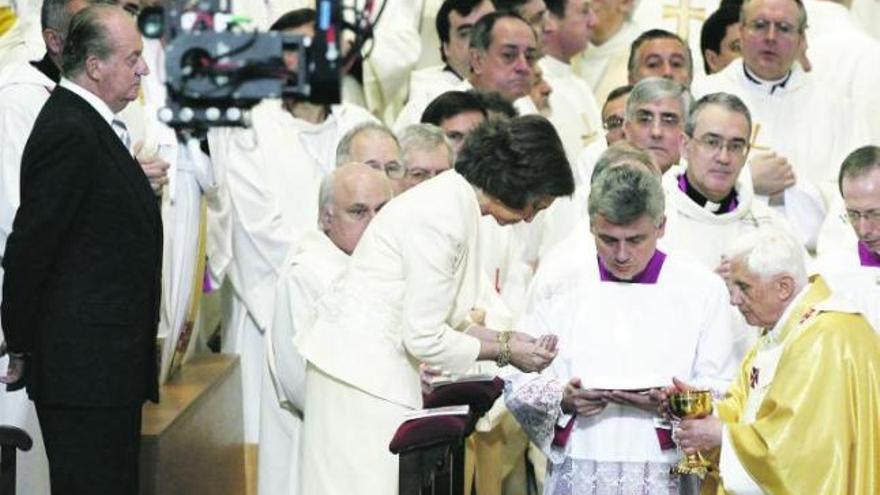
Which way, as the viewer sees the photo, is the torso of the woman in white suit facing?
to the viewer's right

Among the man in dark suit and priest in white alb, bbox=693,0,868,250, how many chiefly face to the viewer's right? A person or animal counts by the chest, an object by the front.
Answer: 1

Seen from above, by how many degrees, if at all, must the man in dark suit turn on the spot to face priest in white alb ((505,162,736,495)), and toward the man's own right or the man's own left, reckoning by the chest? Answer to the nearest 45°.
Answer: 0° — they already face them

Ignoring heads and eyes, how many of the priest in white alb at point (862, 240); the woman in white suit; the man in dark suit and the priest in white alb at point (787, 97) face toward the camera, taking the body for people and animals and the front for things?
2

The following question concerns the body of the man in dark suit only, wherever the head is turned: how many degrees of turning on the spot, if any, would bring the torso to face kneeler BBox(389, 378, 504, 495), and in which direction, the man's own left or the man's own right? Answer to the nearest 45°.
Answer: approximately 45° to the man's own right

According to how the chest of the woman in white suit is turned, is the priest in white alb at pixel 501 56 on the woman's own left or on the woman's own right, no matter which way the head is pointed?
on the woman's own left

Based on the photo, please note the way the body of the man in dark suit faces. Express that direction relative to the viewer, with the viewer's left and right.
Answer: facing to the right of the viewer
